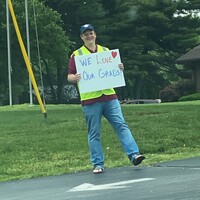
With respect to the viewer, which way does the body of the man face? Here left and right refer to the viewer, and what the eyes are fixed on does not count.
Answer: facing the viewer

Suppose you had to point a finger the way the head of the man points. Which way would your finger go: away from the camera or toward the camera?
toward the camera
